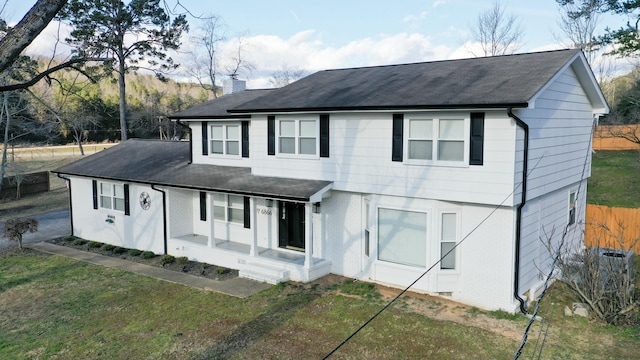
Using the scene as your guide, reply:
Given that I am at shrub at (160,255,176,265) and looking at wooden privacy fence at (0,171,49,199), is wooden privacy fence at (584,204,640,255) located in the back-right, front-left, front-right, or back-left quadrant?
back-right

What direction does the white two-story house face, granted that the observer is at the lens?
facing the viewer and to the left of the viewer

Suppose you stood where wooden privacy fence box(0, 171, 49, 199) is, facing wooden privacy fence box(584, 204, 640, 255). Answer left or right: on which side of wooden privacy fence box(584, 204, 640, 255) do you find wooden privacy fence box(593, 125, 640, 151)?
left

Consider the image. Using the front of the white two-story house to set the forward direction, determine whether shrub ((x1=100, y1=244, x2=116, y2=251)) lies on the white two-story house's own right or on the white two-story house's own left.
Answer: on the white two-story house's own right

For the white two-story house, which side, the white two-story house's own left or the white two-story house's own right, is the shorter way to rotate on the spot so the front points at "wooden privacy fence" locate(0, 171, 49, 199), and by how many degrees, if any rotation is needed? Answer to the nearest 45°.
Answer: approximately 90° to the white two-story house's own right

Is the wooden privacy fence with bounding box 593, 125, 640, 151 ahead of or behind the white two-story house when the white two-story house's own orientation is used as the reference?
behind

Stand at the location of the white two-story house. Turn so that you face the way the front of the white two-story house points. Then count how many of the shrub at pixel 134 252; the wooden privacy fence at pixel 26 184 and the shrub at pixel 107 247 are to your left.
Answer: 0

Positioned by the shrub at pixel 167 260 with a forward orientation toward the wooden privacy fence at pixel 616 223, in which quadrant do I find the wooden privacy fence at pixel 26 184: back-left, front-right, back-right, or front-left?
back-left

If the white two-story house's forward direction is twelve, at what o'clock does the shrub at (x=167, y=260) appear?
The shrub is roughly at 2 o'clock from the white two-story house.

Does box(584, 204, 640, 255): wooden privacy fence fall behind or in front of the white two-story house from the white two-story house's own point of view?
behind

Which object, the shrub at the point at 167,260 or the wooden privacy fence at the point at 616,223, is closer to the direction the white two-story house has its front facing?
the shrub
